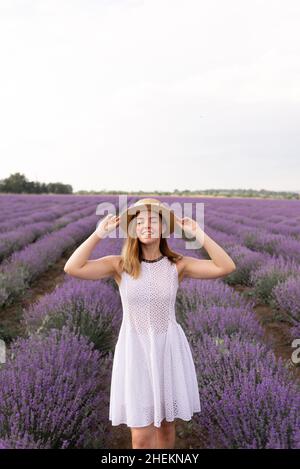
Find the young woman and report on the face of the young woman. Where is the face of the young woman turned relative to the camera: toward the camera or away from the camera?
toward the camera

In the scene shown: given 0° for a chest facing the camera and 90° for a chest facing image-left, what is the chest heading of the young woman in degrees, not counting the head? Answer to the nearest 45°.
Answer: approximately 0°
